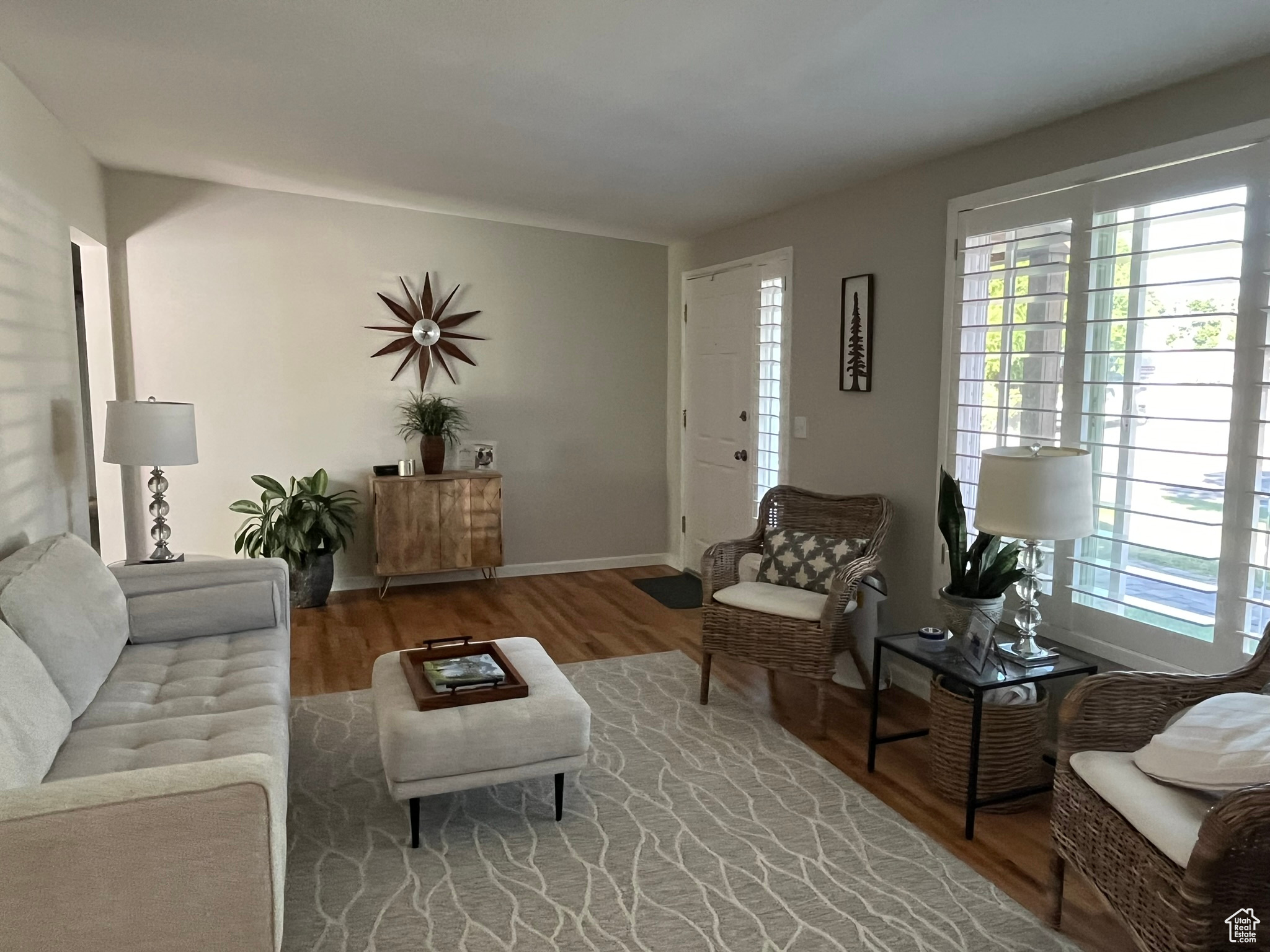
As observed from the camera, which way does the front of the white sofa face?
facing to the right of the viewer

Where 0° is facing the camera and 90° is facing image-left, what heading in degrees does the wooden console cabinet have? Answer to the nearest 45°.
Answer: approximately 0°

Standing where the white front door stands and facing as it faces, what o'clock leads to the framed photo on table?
The framed photo on table is roughly at 10 o'clock from the white front door.

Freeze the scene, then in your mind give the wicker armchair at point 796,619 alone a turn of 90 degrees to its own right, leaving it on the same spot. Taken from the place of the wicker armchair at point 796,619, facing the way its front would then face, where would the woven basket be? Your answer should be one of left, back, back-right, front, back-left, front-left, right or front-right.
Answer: back

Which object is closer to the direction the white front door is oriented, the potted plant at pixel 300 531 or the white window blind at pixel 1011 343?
the potted plant

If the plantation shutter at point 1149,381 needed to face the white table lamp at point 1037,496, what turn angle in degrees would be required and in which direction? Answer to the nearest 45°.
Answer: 0° — it already faces it

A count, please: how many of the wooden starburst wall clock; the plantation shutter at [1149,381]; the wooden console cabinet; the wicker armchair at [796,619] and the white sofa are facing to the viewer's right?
1

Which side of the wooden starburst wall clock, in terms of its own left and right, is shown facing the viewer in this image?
front

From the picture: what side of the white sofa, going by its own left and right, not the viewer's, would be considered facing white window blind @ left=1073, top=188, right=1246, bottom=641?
front

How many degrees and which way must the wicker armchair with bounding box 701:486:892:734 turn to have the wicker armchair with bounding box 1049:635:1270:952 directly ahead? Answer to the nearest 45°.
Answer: approximately 90° to its left

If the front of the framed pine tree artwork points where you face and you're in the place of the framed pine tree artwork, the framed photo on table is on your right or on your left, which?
on your left

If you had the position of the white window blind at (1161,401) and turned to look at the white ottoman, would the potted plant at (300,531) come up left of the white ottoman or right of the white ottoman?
right

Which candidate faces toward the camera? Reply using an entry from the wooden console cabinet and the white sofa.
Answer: the wooden console cabinet

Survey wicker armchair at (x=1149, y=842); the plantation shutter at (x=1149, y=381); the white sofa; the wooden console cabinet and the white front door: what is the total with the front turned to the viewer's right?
1

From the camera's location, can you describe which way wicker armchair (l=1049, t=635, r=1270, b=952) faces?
facing the viewer and to the left of the viewer

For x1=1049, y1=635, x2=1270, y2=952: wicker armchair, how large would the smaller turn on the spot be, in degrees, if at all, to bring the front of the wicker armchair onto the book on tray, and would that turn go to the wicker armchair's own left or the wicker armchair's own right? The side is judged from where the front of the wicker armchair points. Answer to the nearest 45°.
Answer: approximately 45° to the wicker armchair's own right
